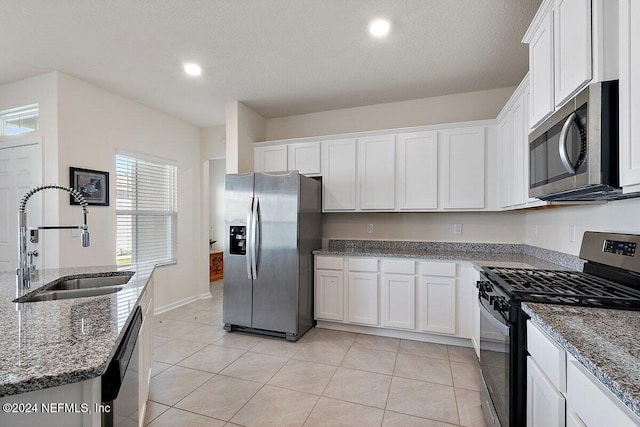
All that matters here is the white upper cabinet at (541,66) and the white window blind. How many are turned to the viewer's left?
1

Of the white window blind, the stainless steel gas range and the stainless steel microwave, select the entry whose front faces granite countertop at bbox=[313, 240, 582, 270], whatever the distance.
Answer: the white window blind

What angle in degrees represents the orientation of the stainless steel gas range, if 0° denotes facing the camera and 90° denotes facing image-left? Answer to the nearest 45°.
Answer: approximately 45°

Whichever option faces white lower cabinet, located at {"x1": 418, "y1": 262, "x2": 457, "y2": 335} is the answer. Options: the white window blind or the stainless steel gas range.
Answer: the white window blind

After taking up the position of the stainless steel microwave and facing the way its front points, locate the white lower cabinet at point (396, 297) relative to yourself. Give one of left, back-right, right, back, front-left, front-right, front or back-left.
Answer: right

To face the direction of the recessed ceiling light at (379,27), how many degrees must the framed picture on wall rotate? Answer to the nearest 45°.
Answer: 0° — it already faces it

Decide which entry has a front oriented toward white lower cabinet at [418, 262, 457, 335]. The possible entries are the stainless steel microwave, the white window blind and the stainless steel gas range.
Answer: the white window blind

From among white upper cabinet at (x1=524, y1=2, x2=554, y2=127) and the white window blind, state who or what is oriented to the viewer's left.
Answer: the white upper cabinet

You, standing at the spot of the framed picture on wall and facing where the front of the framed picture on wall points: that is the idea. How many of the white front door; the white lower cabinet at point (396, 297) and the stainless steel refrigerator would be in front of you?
2

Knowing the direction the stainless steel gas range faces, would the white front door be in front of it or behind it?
in front

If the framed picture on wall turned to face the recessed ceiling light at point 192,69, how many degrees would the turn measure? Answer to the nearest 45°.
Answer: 0° — it already faces it

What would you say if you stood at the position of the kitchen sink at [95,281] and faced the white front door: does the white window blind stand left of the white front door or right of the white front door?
right
